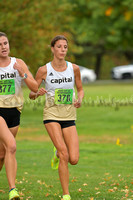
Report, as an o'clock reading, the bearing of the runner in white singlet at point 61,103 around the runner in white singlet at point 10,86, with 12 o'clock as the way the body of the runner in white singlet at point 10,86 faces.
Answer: the runner in white singlet at point 61,103 is roughly at 9 o'clock from the runner in white singlet at point 10,86.

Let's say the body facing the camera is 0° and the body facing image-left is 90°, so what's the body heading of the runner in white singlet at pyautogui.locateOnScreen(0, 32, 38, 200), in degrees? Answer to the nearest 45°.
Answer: approximately 0°
